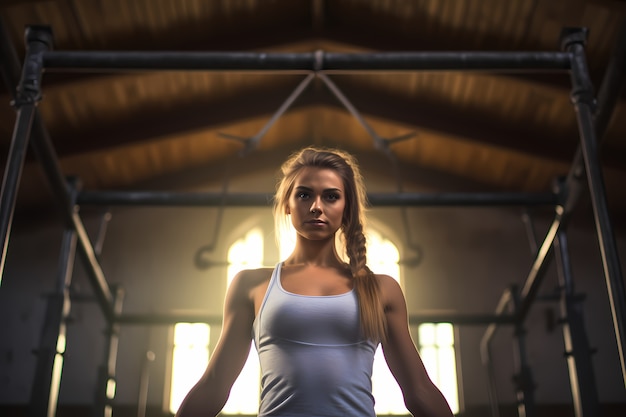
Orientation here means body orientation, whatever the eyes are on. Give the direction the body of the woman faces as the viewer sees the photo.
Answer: toward the camera

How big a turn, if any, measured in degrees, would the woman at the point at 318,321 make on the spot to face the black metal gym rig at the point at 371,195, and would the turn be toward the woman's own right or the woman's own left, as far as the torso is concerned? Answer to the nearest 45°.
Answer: approximately 180°
